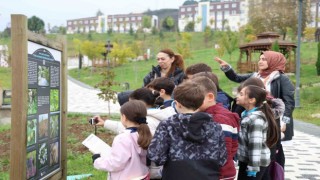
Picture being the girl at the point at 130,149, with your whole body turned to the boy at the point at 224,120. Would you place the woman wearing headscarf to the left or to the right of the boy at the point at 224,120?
left

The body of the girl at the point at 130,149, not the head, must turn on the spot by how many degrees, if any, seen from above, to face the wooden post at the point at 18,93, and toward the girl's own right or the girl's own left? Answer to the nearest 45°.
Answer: approximately 45° to the girl's own left

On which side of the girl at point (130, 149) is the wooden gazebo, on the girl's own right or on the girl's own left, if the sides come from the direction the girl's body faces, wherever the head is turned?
on the girl's own right

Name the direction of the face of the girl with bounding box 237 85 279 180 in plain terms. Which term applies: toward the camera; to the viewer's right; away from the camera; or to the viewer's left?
to the viewer's left

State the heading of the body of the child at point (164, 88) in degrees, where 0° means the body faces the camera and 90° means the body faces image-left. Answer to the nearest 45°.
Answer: approximately 90°

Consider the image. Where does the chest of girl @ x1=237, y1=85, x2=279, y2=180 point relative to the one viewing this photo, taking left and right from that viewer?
facing to the left of the viewer

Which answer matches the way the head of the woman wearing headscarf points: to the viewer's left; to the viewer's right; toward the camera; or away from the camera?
to the viewer's left

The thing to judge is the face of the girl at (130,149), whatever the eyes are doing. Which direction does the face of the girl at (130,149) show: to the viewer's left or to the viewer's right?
to the viewer's left

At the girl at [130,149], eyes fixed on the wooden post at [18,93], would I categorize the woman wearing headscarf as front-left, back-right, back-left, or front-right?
back-right

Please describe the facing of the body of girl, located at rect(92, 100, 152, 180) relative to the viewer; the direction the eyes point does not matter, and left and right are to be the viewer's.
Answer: facing away from the viewer and to the left of the viewer

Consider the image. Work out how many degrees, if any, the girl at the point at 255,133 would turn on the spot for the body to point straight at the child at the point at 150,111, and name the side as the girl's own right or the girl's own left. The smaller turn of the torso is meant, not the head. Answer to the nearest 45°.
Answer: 0° — they already face them

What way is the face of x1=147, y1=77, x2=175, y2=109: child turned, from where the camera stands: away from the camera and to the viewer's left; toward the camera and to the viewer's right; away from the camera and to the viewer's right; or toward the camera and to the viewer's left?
away from the camera and to the viewer's left
